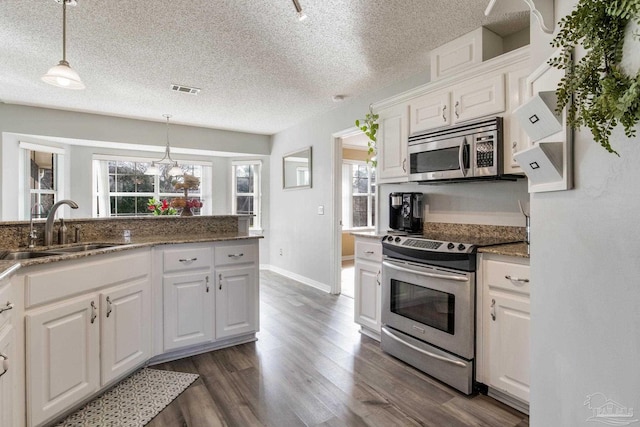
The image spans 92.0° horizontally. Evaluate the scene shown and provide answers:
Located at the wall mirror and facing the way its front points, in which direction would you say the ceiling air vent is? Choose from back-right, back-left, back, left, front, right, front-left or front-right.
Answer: front

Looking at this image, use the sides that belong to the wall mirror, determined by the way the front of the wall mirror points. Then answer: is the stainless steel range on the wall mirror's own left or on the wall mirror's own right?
on the wall mirror's own left

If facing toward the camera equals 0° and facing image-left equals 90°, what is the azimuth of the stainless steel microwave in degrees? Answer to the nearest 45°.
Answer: approximately 45°

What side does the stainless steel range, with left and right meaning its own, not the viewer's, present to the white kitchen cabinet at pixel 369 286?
right

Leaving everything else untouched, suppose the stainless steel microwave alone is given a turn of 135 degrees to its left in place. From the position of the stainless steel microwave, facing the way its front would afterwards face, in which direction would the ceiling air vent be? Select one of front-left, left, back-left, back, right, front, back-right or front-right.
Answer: back

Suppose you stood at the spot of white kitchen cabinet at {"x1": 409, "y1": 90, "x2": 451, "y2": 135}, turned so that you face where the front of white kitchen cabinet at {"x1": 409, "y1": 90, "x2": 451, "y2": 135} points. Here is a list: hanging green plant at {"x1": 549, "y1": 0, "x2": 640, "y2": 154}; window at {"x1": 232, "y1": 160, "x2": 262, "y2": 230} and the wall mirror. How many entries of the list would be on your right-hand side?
2

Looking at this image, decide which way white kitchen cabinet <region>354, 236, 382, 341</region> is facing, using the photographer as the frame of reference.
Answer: facing the viewer and to the left of the viewer

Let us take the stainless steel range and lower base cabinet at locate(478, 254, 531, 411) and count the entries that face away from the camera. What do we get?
0

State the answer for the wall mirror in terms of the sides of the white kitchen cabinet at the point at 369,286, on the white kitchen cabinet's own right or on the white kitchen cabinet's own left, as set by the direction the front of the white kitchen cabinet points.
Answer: on the white kitchen cabinet's own right

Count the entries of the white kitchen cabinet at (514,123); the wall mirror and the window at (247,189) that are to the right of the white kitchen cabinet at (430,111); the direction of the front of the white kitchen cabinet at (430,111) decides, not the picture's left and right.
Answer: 2

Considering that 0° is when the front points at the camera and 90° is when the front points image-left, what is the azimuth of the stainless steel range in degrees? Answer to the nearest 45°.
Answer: approximately 45°

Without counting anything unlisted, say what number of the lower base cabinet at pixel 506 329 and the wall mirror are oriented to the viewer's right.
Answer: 0

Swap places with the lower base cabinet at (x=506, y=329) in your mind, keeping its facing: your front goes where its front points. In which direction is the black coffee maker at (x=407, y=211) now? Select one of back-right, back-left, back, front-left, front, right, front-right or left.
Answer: right

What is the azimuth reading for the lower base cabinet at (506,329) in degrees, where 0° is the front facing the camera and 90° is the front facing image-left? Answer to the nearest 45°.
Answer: approximately 45°

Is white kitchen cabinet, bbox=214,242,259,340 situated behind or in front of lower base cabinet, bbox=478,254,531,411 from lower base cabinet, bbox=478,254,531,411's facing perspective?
in front

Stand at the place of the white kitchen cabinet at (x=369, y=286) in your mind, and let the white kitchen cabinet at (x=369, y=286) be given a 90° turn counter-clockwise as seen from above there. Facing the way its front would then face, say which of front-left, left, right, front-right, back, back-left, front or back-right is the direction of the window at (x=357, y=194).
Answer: back-left
